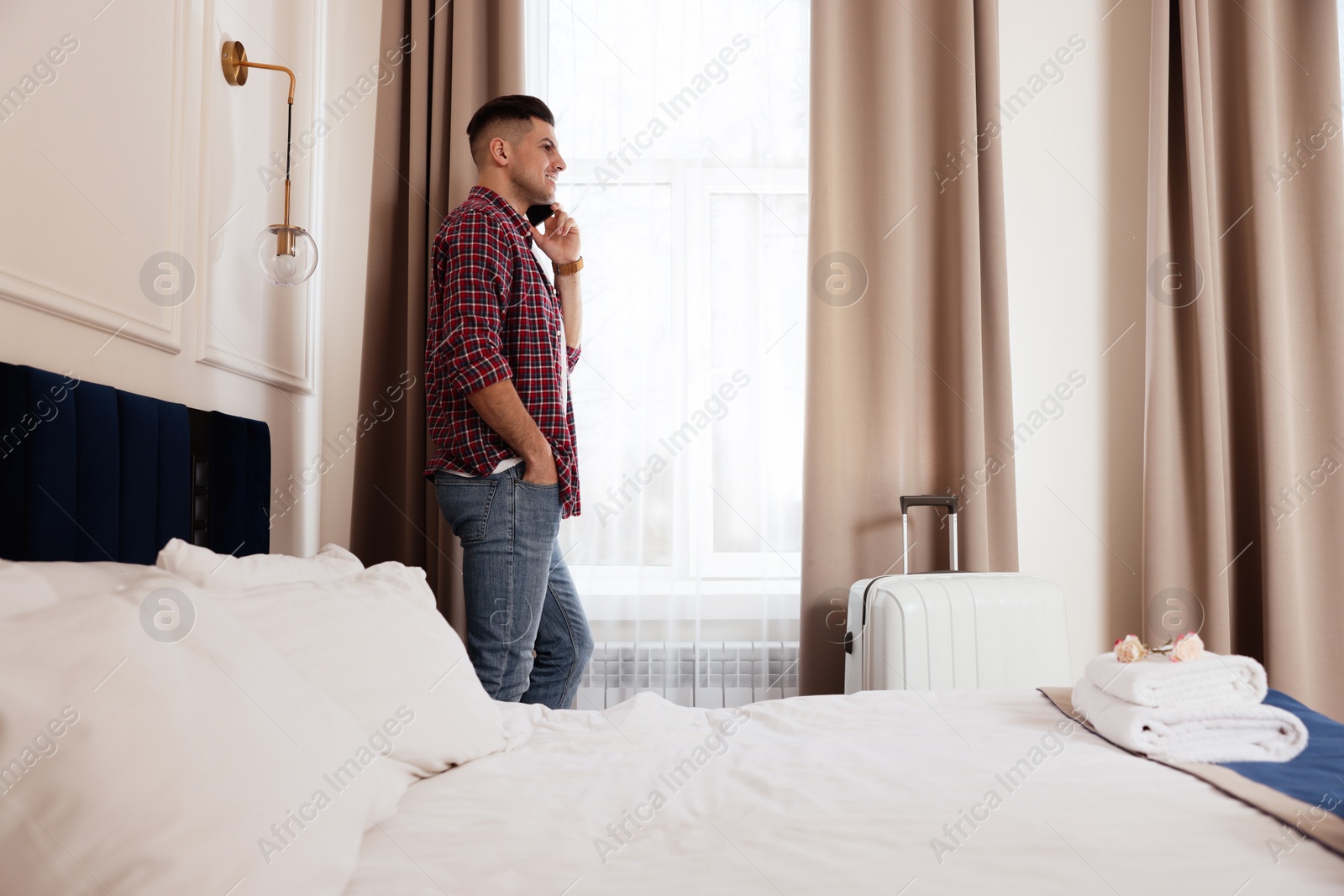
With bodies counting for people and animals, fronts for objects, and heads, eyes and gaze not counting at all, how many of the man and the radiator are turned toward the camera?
1

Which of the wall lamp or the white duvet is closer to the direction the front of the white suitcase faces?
the white duvet

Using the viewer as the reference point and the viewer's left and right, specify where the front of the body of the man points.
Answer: facing to the right of the viewer

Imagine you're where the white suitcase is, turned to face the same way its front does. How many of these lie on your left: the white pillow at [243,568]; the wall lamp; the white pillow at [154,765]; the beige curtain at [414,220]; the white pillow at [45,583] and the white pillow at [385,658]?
0

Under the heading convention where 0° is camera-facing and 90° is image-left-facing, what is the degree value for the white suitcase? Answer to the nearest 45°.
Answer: approximately 315°

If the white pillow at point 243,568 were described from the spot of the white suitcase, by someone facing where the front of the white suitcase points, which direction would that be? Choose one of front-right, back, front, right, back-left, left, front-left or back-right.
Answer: right

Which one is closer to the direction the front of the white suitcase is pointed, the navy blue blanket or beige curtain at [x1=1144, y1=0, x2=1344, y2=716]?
the navy blue blanket

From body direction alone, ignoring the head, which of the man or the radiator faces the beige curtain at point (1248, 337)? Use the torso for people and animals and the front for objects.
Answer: the man

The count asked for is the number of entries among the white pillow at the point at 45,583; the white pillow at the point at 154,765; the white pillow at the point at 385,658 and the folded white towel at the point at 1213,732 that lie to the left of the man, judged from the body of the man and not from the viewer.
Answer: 0

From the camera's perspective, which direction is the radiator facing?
toward the camera

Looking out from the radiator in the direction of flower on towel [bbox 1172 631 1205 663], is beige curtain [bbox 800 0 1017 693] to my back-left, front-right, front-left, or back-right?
front-left

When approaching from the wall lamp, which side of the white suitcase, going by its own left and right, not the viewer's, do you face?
right

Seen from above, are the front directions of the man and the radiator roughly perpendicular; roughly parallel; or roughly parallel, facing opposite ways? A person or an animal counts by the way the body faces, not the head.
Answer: roughly perpendicular

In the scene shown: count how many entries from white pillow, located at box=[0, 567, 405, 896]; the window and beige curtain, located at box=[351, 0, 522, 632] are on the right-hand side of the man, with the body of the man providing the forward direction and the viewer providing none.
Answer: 1

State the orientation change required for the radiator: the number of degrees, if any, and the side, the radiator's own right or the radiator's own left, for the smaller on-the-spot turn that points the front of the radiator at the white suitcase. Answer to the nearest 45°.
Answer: approximately 45° to the radiator's own left

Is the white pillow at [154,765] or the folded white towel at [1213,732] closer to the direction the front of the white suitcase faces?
the folded white towel

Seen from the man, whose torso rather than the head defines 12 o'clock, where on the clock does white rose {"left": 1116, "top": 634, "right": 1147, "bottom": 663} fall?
The white rose is roughly at 1 o'clock from the man.

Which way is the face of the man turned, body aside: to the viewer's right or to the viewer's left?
to the viewer's right

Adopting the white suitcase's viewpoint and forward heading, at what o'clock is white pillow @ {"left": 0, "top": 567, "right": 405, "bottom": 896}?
The white pillow is roughly at 2 o'clock from the white suitcase.

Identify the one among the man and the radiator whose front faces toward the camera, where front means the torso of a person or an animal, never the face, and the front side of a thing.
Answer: the radiator
